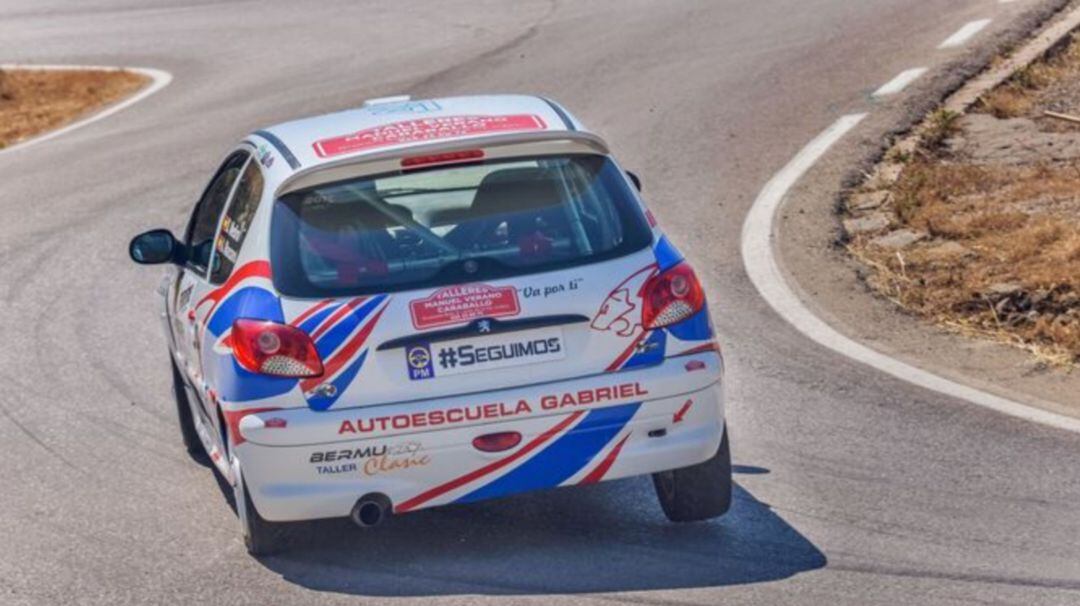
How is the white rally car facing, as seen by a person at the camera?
facing away from the viewer
